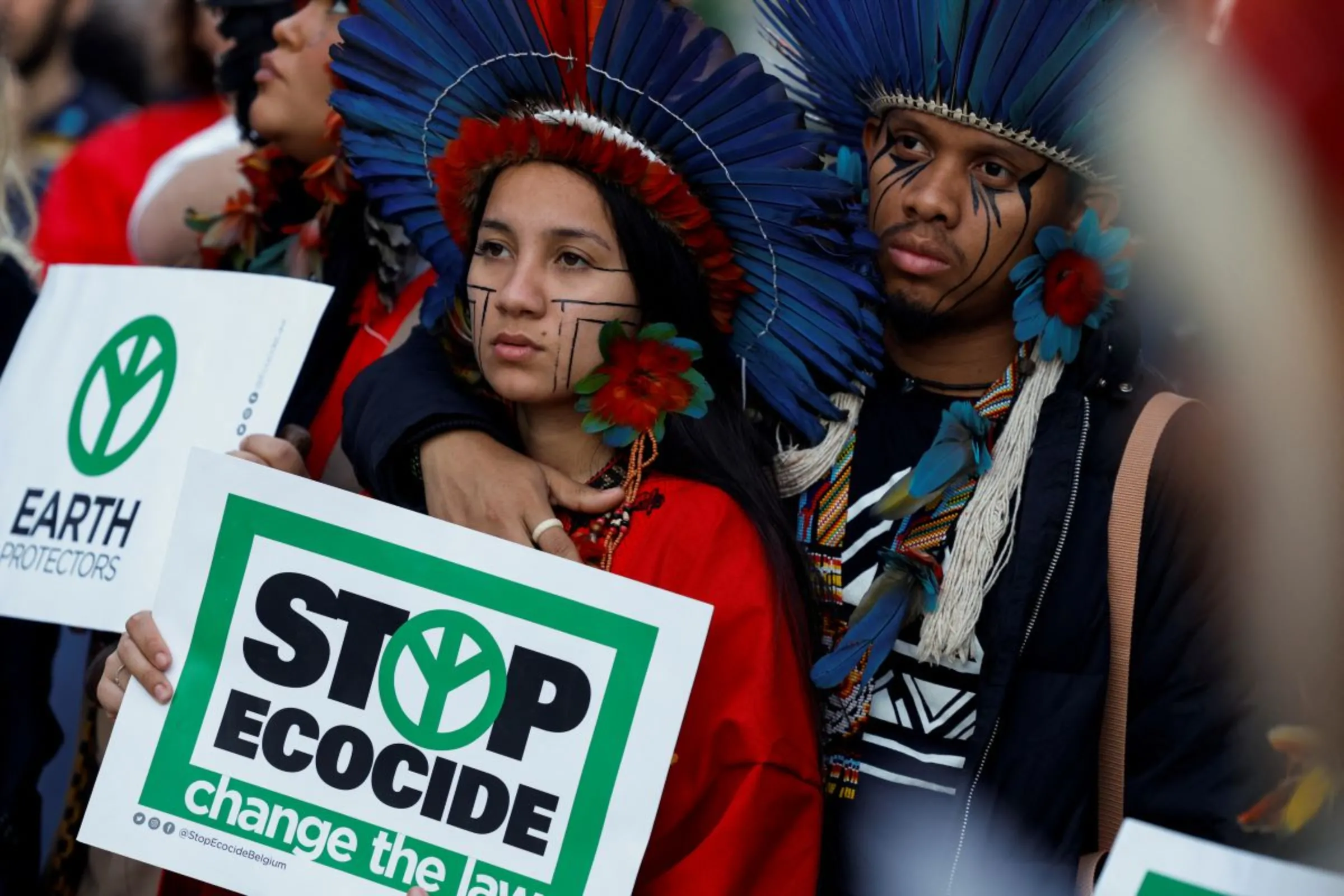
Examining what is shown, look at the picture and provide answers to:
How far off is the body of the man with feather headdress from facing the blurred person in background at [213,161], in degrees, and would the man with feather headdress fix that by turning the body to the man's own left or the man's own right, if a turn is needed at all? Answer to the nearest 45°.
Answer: approximately 90° to the man's own right

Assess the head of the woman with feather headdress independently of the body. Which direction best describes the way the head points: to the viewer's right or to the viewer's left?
to the viewer's left

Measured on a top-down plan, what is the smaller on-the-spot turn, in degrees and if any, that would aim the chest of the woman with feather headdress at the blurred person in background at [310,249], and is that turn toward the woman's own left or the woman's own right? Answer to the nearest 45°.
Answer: approximately 90° to the woman's own right

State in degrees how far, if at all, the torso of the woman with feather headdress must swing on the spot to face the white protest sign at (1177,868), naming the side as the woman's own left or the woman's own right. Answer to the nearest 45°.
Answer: approximately 90° to the woman's own left

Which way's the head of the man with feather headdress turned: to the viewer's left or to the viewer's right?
to the viewer's left
